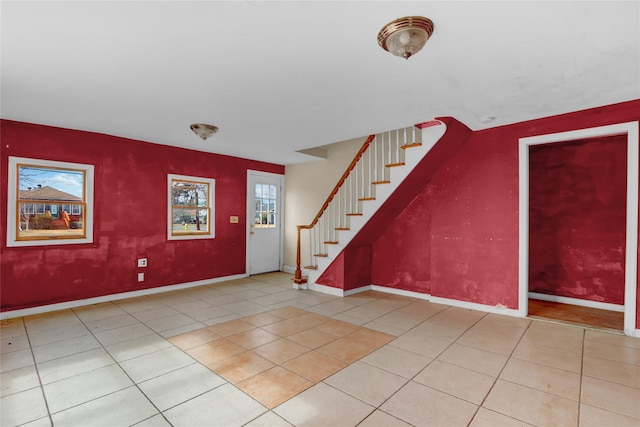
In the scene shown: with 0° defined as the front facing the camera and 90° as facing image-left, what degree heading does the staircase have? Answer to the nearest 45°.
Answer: approximately 135°

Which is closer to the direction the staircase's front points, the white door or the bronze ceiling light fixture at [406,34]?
the white door

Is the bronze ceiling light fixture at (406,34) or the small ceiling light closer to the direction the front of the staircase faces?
the small ceiling light

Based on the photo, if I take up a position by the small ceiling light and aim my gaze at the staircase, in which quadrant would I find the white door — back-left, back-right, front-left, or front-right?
front-left

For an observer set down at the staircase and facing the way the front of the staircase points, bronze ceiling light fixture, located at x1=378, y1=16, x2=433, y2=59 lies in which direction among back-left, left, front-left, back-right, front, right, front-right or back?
back-left

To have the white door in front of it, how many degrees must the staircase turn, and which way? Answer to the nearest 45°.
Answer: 0° — it already faces it

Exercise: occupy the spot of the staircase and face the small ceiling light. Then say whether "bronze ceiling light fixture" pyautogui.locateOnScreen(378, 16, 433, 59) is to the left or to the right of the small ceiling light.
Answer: left

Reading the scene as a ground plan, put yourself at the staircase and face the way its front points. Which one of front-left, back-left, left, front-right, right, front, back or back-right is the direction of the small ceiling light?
left
